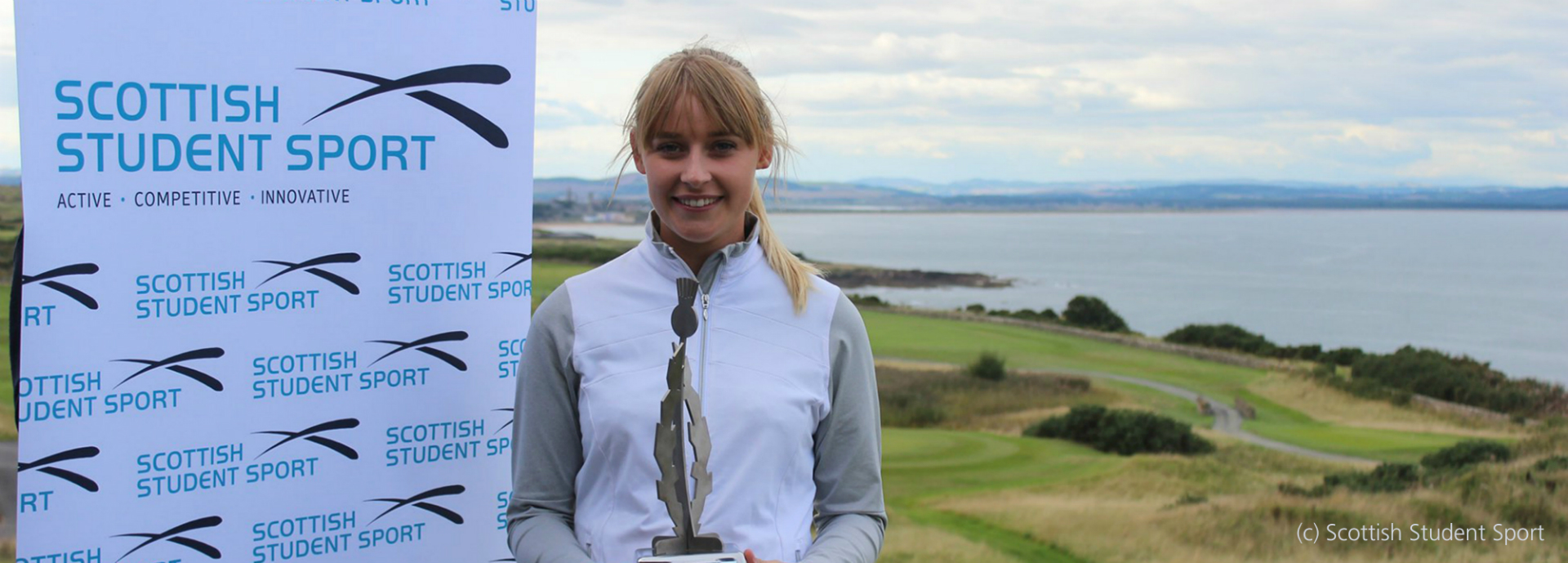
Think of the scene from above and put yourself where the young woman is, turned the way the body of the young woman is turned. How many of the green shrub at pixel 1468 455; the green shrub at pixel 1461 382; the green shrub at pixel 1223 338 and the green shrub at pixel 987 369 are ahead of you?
0

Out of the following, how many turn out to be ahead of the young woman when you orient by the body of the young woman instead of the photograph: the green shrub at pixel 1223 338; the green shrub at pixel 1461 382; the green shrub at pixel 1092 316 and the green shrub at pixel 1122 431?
0

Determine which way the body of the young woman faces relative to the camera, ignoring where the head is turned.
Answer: toward the camera

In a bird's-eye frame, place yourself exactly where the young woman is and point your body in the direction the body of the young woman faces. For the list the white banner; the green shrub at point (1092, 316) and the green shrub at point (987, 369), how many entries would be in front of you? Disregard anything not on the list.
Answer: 0

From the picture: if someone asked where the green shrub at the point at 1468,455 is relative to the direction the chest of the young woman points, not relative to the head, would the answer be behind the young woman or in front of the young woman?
behind

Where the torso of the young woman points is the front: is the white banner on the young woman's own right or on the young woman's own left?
on the young woman's own right

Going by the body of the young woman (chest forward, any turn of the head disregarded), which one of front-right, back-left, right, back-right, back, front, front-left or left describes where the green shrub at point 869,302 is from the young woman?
back

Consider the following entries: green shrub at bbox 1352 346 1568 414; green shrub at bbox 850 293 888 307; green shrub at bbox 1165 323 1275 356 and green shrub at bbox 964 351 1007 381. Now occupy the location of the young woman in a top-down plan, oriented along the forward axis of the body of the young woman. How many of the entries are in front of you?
0

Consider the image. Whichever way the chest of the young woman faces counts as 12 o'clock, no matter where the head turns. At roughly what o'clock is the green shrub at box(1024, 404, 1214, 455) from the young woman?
The green shrub is roughly at 7 o'clock from the young woman.

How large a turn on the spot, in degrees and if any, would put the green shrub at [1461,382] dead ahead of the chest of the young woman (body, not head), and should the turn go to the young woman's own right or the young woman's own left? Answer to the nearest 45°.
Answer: approximately 135° to the young woman's own left

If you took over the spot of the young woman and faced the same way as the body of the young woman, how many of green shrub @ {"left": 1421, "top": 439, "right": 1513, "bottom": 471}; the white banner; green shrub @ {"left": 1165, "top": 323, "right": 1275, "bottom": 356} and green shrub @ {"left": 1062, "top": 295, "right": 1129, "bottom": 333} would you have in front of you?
0

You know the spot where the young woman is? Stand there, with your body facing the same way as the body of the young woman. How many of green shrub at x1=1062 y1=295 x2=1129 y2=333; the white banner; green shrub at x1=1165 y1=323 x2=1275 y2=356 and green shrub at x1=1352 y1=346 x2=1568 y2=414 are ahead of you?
0

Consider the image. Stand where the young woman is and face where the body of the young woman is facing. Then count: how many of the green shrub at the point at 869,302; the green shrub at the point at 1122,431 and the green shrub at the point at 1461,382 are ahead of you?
0

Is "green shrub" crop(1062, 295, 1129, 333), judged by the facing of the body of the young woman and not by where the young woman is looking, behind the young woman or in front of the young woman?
behind

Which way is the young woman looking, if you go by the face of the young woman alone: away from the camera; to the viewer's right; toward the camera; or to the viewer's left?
toward the camera

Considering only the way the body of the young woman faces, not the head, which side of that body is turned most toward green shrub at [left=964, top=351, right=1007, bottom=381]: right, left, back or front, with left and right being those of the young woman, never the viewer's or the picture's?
back

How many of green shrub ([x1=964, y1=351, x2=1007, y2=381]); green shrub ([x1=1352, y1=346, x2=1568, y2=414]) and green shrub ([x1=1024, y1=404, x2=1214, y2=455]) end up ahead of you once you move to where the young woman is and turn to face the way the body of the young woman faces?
0
